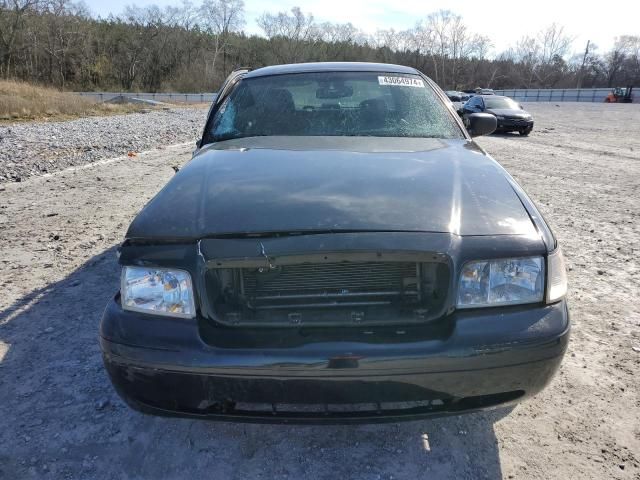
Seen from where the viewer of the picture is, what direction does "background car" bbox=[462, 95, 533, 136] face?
facing the viewer and to the right of the viewer
